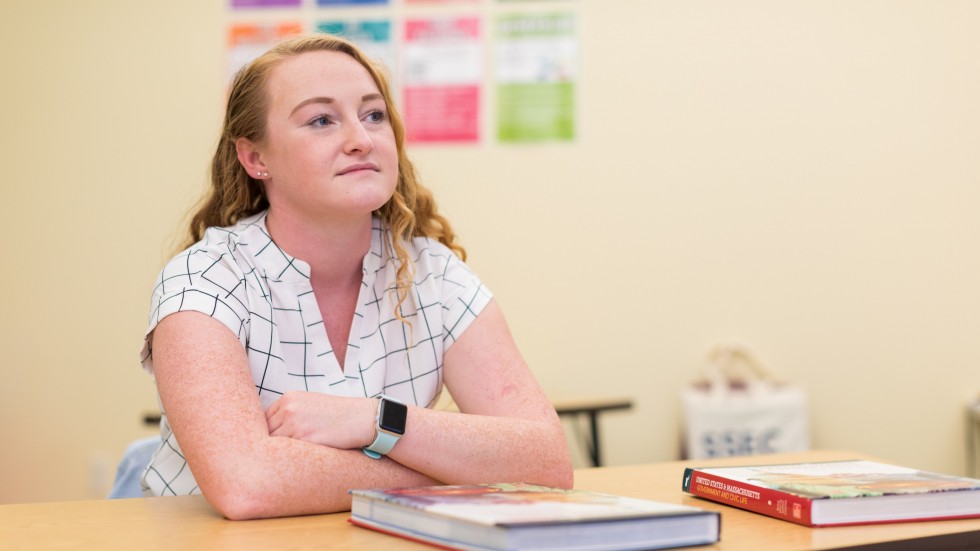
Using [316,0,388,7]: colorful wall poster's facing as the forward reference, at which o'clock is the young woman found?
The young woman is roughly at 12 o'clock from the colorful wall poster.

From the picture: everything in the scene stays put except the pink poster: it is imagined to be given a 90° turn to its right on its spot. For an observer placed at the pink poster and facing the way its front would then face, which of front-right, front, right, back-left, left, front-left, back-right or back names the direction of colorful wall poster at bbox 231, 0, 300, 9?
front

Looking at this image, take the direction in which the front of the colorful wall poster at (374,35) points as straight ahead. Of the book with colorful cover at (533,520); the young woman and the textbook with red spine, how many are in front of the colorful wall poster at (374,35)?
3

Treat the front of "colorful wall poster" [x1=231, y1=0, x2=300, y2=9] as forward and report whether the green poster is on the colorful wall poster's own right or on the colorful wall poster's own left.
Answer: on the colorful wall poster's own left

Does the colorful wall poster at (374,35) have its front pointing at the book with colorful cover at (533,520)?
yes

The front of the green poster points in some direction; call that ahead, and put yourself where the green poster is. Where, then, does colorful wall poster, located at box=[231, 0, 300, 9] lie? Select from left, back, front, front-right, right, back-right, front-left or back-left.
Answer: right

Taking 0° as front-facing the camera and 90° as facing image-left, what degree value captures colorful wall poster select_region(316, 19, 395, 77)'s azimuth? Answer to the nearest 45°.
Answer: approximately 0°

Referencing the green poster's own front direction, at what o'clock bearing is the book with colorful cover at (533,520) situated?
The book with colorful cover is roughly at 12 o'clock from the green poster.
